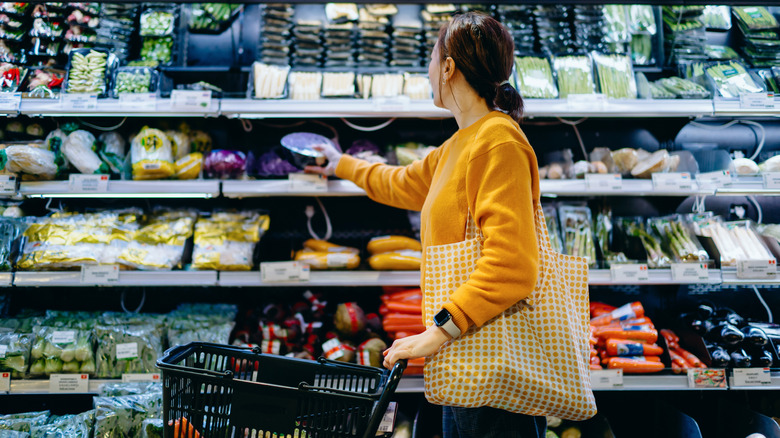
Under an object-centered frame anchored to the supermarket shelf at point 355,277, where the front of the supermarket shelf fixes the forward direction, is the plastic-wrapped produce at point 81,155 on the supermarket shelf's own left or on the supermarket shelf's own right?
on the supermarket shelf's own right

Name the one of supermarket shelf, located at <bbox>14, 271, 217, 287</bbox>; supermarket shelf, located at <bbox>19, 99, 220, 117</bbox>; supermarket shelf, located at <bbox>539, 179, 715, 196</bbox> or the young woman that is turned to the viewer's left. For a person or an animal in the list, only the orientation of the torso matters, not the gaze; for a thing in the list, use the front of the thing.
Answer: the young woman

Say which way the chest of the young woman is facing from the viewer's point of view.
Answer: to the viewer's left

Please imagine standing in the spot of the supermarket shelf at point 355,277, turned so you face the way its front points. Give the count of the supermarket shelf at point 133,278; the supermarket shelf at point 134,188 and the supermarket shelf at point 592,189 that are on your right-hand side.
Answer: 2

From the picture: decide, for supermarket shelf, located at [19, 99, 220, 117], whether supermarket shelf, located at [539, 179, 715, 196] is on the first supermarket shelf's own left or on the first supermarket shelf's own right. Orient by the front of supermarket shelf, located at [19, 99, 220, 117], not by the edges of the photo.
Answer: on the first supermarket shelf's own left

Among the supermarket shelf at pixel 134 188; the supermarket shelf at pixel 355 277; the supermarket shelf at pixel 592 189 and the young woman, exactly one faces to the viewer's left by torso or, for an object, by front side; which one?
the young woman

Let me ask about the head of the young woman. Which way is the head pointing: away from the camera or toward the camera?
away from the camera

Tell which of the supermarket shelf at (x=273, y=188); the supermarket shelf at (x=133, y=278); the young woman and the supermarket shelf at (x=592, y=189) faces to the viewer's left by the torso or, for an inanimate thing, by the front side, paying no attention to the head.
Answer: the young woman
